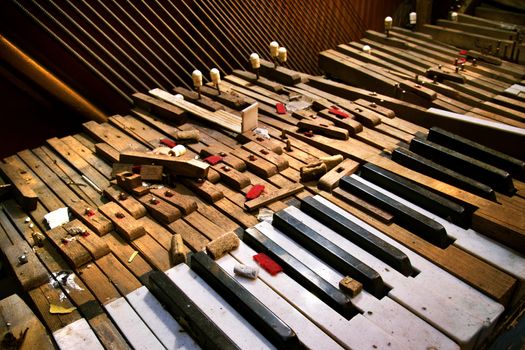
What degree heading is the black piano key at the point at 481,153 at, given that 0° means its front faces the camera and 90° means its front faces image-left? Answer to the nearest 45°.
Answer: approximately 315°

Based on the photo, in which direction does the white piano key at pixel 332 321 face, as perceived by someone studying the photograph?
facing the viewer and to the right of the viewer

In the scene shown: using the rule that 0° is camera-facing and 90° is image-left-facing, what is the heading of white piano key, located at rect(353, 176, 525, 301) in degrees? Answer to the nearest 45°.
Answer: approximately 315°

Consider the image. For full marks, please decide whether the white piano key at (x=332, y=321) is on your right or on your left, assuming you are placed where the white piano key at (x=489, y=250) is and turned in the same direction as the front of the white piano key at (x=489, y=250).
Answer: on your right

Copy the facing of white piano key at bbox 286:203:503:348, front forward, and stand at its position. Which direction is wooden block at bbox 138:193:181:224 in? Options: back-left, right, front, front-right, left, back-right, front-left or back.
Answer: back-right

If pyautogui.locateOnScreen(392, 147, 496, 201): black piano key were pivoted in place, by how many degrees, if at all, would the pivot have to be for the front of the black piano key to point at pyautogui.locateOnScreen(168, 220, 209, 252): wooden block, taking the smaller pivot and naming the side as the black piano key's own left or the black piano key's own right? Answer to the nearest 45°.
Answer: approximately 90° to the black piano key's own right

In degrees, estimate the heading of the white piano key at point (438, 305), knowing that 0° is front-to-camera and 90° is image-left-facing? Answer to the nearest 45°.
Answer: approximately 315°
